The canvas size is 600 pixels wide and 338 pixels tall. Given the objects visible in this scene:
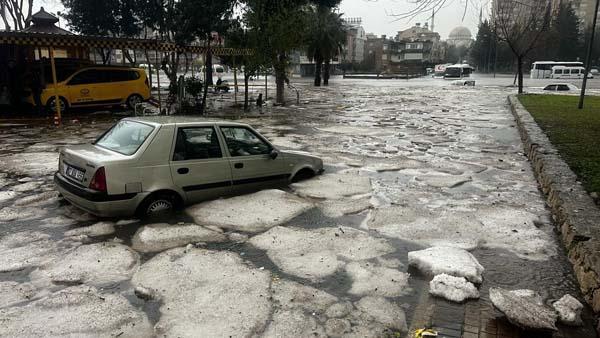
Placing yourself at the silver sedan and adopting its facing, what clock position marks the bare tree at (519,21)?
The bare tree is roughly at 12 o'clock from the silver sedan.

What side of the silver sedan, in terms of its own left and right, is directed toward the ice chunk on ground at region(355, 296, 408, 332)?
right

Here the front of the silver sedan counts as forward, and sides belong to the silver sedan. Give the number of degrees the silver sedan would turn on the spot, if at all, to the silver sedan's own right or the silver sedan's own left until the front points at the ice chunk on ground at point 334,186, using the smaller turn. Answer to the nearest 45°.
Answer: approximately 45° to the silver sedan's own right

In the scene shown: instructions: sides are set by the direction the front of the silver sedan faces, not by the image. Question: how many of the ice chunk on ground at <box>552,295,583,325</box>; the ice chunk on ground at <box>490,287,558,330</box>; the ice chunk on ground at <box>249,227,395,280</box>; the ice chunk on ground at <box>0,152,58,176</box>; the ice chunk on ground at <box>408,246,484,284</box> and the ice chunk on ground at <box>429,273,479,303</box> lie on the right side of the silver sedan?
5

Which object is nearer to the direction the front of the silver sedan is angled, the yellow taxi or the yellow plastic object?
the yellow taxi

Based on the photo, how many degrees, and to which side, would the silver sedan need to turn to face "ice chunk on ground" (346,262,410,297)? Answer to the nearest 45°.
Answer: approximately 90° to its right

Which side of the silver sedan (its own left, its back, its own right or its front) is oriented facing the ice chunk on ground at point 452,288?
right

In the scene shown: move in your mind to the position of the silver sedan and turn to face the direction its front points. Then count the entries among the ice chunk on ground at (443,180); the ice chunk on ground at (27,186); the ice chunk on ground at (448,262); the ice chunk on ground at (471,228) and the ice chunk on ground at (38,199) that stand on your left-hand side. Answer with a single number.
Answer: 2

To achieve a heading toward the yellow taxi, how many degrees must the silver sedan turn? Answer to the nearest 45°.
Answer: approximately 45° to its left

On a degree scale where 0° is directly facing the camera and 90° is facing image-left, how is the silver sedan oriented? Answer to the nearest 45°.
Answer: approximately 225°

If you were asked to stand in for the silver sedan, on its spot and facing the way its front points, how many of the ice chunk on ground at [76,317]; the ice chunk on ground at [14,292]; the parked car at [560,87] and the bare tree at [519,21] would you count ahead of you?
2

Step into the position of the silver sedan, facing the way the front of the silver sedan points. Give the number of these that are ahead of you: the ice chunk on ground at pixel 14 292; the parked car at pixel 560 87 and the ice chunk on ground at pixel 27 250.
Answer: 1

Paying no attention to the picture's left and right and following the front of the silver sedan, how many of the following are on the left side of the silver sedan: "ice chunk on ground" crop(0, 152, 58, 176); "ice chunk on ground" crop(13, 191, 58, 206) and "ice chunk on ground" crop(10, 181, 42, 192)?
3

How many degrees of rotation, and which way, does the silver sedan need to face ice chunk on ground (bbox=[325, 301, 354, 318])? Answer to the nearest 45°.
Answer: approximately 90° to its right

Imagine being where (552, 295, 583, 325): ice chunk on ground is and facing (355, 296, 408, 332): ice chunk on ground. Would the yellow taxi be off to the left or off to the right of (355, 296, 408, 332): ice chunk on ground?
right

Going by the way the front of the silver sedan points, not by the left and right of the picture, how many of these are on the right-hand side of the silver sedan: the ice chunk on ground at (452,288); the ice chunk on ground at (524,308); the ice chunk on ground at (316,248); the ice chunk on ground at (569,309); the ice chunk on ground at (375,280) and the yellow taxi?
5
